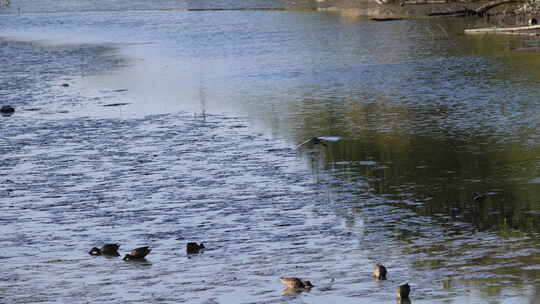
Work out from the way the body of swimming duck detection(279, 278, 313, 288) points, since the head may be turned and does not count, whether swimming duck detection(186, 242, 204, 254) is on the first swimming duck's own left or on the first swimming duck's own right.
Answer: on the first swimming duck's own left

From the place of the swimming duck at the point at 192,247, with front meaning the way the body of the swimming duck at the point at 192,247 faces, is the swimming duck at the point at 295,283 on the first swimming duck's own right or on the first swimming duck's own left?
on the first swimming duck's own right

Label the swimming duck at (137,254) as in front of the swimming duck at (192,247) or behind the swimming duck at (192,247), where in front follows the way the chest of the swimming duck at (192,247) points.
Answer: behind

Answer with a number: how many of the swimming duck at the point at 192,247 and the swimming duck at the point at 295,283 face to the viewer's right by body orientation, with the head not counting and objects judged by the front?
2

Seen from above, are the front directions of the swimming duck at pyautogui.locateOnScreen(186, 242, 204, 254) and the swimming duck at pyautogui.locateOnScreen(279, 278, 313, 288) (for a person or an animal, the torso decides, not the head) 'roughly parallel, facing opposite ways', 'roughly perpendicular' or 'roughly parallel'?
roughly parallel

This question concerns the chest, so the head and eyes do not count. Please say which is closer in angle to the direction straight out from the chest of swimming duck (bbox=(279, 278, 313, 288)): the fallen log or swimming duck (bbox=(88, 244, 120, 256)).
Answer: the fallen log

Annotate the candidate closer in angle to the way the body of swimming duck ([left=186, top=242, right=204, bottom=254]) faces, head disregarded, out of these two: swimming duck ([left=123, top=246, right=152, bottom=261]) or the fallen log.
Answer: the fallen log

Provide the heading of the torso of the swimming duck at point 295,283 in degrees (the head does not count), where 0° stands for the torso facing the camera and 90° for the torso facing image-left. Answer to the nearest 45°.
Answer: approximately 270°

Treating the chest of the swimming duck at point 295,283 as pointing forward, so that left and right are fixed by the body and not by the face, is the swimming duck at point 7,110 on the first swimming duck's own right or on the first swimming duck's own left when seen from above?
on the first swimming duck's own left

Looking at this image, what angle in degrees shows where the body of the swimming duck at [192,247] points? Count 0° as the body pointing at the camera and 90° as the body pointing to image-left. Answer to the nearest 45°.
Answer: approximately 270°
